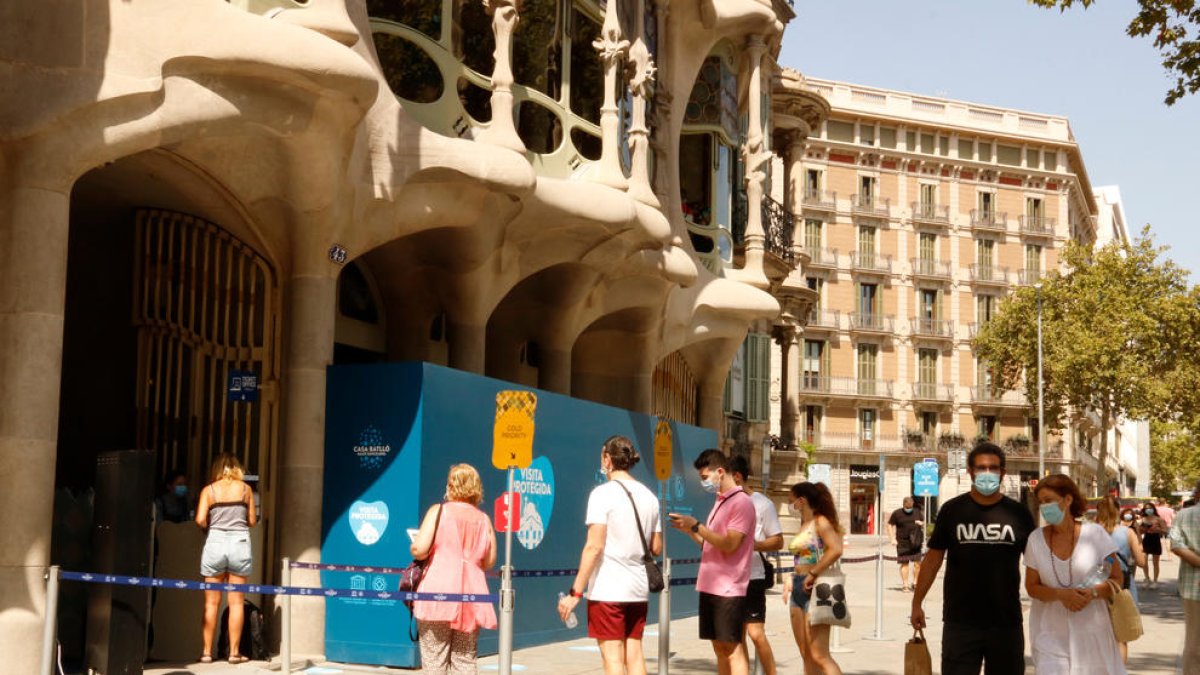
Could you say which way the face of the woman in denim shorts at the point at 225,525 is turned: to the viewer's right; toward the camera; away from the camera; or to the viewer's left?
away from the camera

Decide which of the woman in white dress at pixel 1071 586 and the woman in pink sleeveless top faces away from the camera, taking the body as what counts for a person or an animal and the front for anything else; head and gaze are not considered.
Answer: the woman in pink sleeveless top

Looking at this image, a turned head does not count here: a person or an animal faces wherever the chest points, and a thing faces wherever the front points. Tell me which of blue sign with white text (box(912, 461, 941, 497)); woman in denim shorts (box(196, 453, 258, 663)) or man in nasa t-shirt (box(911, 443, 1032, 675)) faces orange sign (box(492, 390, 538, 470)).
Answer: the blue sign with white text

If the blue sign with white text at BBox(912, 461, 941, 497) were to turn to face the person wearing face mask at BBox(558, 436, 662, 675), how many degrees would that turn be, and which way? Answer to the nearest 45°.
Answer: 0° — it already faces them

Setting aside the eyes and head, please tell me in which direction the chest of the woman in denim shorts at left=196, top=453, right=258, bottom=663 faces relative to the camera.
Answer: away from the camera

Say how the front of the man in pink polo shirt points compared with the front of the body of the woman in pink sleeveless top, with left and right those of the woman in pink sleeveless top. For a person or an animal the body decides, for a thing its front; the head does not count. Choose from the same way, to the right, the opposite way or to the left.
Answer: to the left

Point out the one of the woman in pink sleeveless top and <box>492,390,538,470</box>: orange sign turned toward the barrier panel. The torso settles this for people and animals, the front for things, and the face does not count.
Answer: the woman in pink sleeveless top

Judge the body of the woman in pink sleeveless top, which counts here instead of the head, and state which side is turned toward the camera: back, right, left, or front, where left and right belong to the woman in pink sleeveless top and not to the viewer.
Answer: back

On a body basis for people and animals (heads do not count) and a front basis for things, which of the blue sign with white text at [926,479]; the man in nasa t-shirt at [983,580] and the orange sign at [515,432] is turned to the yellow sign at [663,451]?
the blue sign with white text

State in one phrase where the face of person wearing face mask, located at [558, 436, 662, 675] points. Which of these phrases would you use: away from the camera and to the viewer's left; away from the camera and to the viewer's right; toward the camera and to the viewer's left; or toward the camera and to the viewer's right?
away from the camera and to the viewer's left

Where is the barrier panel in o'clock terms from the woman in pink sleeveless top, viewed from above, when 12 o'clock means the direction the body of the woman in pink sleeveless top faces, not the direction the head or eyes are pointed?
The barrier panel is roughly at 12 o'clock from the woman in pink sleeveless top.

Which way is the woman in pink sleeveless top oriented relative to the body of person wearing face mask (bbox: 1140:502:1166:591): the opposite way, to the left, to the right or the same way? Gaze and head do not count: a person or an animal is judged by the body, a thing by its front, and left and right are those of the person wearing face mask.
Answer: the opposite way

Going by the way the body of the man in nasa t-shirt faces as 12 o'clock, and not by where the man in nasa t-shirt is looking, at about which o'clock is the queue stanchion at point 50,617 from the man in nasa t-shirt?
The queue stanchion is roughly at 3 o'clock from the man in nasa t-shirt.

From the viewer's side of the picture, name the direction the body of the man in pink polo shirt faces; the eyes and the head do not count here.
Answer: to the viewer's left

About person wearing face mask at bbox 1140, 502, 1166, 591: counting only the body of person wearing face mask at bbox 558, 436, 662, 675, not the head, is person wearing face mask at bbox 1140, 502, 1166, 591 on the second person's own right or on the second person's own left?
on the second person's own right
